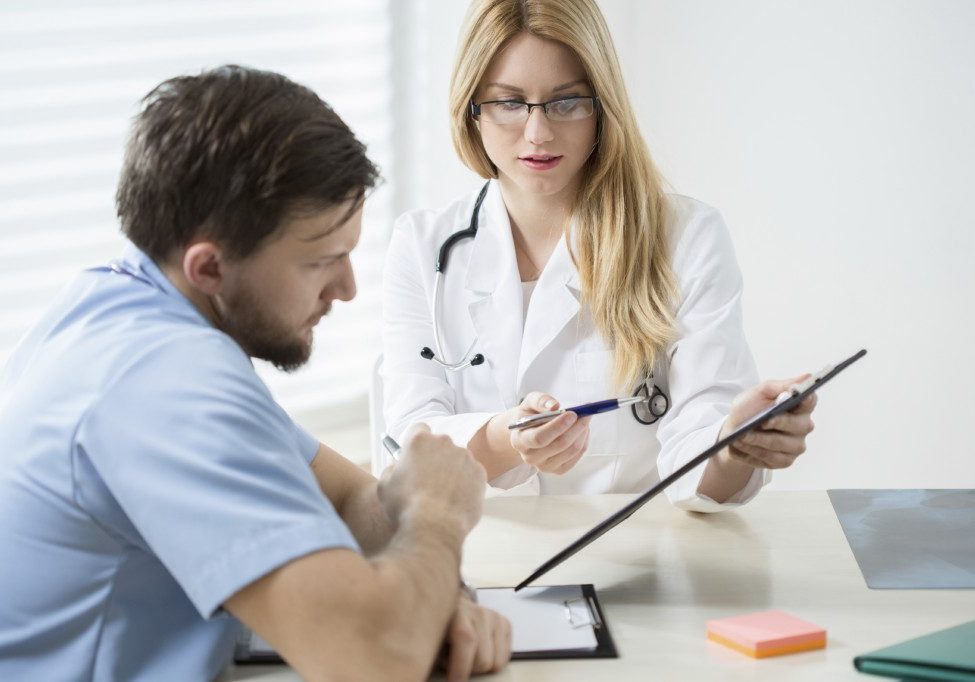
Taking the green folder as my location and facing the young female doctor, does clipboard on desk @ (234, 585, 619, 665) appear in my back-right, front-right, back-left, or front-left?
front-left

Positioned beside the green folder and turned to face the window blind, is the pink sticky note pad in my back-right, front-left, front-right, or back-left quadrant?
front-left

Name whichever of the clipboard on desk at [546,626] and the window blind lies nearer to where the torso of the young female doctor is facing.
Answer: the clipboard on desk

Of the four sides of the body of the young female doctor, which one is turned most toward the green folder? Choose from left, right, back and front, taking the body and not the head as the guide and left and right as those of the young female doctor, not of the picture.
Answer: front

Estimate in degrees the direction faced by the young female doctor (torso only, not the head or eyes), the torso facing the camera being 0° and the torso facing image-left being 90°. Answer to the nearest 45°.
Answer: approximately 0°

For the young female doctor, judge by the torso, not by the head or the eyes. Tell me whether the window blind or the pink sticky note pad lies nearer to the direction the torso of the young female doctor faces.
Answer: the pink sticky note pad

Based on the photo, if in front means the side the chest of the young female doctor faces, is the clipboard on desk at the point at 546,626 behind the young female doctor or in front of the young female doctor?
in front

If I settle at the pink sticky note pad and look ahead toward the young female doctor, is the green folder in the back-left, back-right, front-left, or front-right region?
back-right

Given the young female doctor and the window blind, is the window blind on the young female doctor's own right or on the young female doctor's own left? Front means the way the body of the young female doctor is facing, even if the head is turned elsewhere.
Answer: on the young female doctor's own right

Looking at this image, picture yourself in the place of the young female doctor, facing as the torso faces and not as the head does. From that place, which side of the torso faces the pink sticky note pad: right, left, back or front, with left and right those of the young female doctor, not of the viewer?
front

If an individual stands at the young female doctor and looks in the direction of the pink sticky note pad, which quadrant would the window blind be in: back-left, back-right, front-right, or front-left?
back-right

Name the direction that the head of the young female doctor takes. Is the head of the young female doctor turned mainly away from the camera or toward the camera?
toward the camera

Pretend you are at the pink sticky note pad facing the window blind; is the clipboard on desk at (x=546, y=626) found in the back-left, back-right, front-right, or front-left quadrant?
front-left
